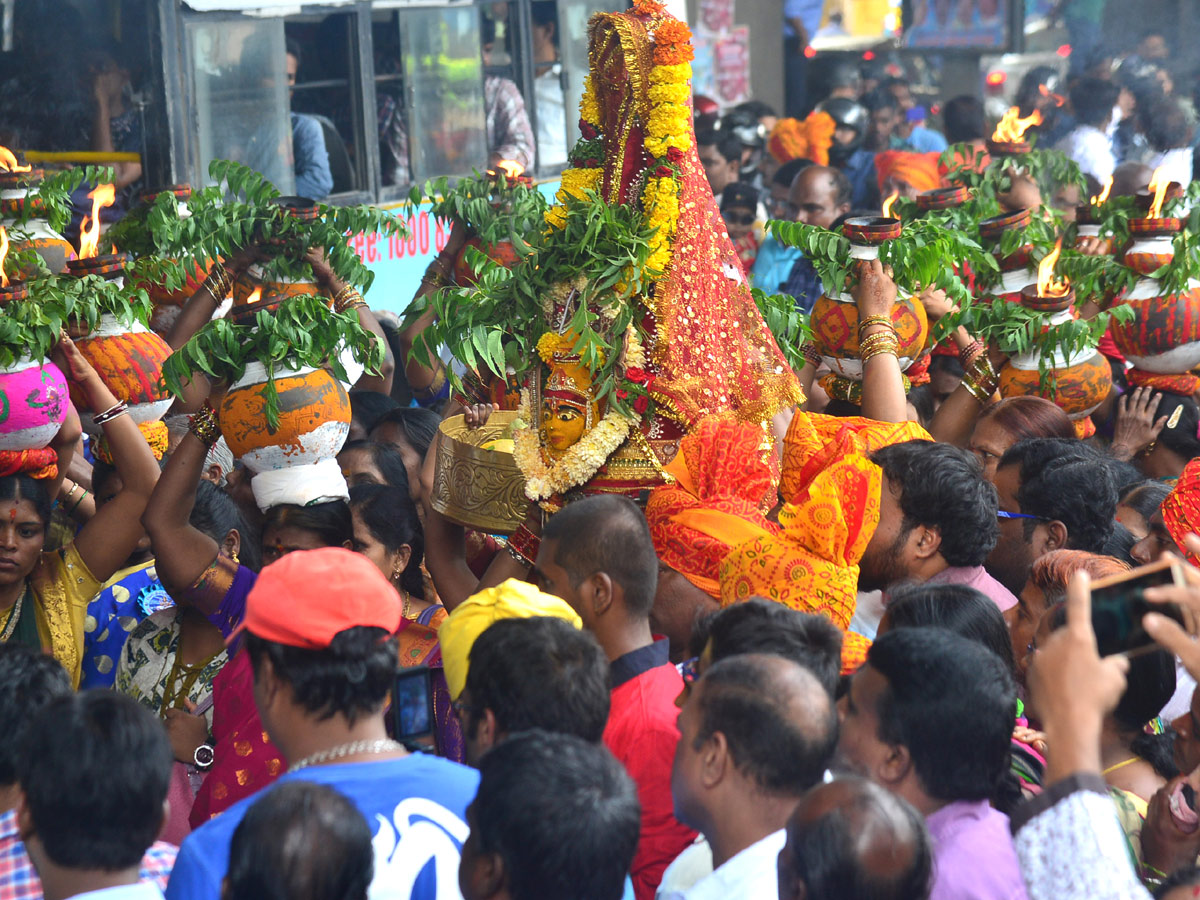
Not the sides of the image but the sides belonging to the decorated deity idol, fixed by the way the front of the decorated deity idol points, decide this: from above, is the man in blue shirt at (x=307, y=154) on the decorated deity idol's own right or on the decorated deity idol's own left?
on the decorated deity idol's own right

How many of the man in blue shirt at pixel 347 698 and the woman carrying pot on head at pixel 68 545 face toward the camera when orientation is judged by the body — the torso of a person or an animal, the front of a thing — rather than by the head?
1

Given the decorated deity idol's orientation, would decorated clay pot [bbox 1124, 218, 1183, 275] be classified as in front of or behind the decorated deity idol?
behind

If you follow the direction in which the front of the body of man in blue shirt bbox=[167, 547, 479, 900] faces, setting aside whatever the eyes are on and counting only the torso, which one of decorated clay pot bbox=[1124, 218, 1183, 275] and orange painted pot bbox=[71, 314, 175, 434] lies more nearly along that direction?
the orange painted pot

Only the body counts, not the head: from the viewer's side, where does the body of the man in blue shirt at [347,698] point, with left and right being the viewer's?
facing away from the viewer and to the left of the viewer

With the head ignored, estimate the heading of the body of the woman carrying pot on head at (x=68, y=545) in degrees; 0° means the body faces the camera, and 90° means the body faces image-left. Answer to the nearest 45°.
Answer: approximately 0°

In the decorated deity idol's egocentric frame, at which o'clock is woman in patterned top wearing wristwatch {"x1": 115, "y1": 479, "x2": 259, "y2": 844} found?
The woman in patterned top wearing wristwatch is roughly at 1 o'clock from the decorated deity idol.

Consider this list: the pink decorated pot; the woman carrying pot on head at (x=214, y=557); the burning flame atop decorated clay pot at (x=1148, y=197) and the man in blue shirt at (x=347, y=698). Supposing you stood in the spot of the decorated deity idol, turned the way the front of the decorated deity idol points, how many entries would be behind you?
1

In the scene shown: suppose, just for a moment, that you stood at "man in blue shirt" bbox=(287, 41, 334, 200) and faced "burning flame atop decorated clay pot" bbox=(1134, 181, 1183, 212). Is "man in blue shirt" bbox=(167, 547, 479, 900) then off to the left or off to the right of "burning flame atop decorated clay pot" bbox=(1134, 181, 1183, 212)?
right

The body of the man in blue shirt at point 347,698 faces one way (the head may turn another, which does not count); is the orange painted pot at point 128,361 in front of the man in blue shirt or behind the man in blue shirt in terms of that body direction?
in front

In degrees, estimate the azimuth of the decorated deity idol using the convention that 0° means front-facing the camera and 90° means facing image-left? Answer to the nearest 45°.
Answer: approximately 45°

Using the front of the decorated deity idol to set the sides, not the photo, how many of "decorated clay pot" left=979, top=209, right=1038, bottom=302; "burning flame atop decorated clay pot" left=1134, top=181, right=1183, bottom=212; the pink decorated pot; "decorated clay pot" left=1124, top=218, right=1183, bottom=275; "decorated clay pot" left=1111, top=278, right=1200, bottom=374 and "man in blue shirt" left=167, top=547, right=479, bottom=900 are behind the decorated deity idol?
4

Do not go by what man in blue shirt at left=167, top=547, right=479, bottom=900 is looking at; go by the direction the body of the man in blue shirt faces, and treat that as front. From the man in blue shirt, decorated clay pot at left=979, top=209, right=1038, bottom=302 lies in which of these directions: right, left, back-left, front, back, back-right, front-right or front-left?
right
